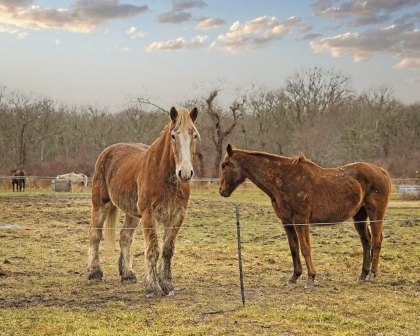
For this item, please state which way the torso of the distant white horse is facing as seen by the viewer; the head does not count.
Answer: to the viewer's left

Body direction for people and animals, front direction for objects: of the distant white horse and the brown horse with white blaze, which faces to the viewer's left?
the distant white horse

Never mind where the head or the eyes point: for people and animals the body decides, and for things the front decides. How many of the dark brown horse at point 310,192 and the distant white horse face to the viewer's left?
2

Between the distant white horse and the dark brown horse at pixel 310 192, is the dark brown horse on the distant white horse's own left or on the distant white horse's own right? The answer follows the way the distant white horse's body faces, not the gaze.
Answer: on the distant white horse's own left

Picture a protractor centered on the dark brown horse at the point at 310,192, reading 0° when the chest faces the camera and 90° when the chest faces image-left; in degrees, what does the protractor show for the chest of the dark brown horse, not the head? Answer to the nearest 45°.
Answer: approximately 90°

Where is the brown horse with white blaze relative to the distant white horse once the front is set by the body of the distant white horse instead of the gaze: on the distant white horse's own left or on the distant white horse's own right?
on the distant white horse's own left

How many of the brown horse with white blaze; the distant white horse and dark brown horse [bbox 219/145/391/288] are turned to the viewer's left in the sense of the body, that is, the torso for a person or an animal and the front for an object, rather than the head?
2

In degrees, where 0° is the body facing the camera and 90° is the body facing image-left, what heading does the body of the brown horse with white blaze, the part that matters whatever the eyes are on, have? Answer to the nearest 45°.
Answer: approximately 315°

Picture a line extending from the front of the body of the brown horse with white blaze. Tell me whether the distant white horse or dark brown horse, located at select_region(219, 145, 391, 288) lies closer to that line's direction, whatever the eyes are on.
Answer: the dark brown horse
